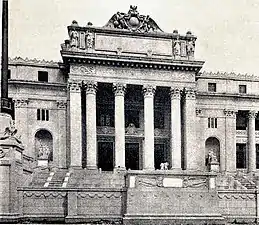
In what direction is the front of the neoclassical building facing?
toward the camera

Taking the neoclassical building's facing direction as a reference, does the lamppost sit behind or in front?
in front
